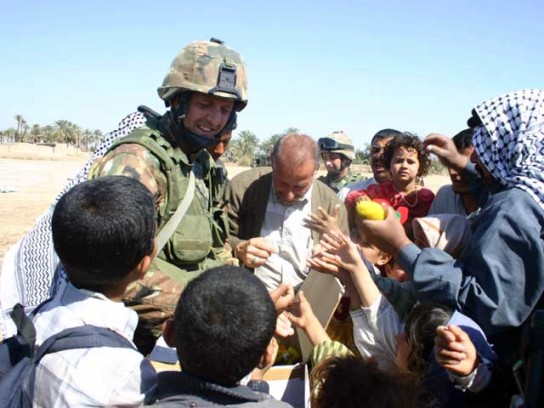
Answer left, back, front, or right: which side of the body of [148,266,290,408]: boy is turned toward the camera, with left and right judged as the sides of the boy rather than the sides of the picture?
back

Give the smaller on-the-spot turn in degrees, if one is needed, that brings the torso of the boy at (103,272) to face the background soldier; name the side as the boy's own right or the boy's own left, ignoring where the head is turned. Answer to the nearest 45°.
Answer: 0° — they already face them

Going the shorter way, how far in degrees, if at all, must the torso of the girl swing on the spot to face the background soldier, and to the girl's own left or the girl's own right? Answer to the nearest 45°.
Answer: approximately 180°

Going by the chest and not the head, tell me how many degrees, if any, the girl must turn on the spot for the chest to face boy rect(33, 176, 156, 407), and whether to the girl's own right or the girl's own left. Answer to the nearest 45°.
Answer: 0° — they already face them

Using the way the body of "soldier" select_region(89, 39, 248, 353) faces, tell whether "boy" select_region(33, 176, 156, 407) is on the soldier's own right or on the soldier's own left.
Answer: on the soldier's own right

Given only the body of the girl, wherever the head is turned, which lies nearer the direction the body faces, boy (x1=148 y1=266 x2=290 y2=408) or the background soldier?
the boy

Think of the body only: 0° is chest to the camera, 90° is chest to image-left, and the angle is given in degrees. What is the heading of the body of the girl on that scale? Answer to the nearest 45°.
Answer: approximately 0°

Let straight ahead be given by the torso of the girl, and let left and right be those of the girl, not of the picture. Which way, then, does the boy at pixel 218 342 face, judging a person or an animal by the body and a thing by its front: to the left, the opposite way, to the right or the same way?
the opposite way

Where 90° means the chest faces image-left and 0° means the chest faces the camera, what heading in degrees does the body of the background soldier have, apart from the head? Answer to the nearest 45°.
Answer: approximately 45°
